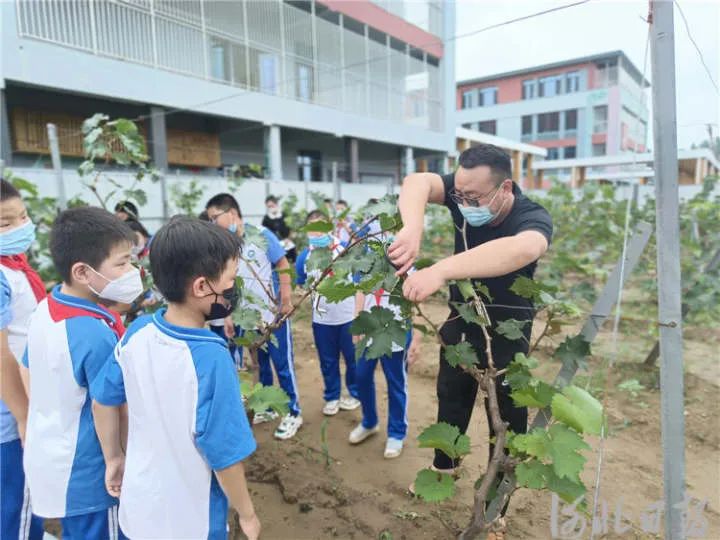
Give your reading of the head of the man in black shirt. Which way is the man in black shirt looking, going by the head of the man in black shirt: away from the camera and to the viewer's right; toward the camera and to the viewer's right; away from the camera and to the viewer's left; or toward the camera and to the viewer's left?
toward the camera and to the viewer's left

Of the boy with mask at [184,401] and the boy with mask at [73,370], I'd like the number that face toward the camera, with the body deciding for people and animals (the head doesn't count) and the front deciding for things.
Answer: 0

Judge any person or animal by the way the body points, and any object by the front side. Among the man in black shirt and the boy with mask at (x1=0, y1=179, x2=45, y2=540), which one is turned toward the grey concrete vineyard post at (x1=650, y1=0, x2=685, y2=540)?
the boy with mask

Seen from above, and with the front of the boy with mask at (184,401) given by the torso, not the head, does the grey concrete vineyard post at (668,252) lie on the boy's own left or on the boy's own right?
on the boy's own right

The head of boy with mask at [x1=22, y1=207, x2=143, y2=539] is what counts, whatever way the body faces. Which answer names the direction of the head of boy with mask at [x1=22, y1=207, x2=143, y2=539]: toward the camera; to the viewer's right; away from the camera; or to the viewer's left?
to the viewer's right

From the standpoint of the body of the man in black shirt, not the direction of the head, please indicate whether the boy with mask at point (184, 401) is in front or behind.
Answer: in front

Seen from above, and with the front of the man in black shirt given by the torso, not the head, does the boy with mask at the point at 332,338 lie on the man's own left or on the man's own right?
on the man's own right

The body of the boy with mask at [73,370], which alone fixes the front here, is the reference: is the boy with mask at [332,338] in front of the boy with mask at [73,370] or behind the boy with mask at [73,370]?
in front

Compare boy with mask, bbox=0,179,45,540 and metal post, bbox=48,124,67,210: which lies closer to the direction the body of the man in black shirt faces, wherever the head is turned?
the boy with mask

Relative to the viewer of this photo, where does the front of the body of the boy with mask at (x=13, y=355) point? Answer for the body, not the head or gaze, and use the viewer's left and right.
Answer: facing the viewer and to the right of the viewer

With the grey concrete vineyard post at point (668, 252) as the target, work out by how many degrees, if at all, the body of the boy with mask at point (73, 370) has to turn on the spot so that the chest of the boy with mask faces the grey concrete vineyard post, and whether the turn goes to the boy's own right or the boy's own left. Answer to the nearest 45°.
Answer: approximately 90° to the boy's own right
